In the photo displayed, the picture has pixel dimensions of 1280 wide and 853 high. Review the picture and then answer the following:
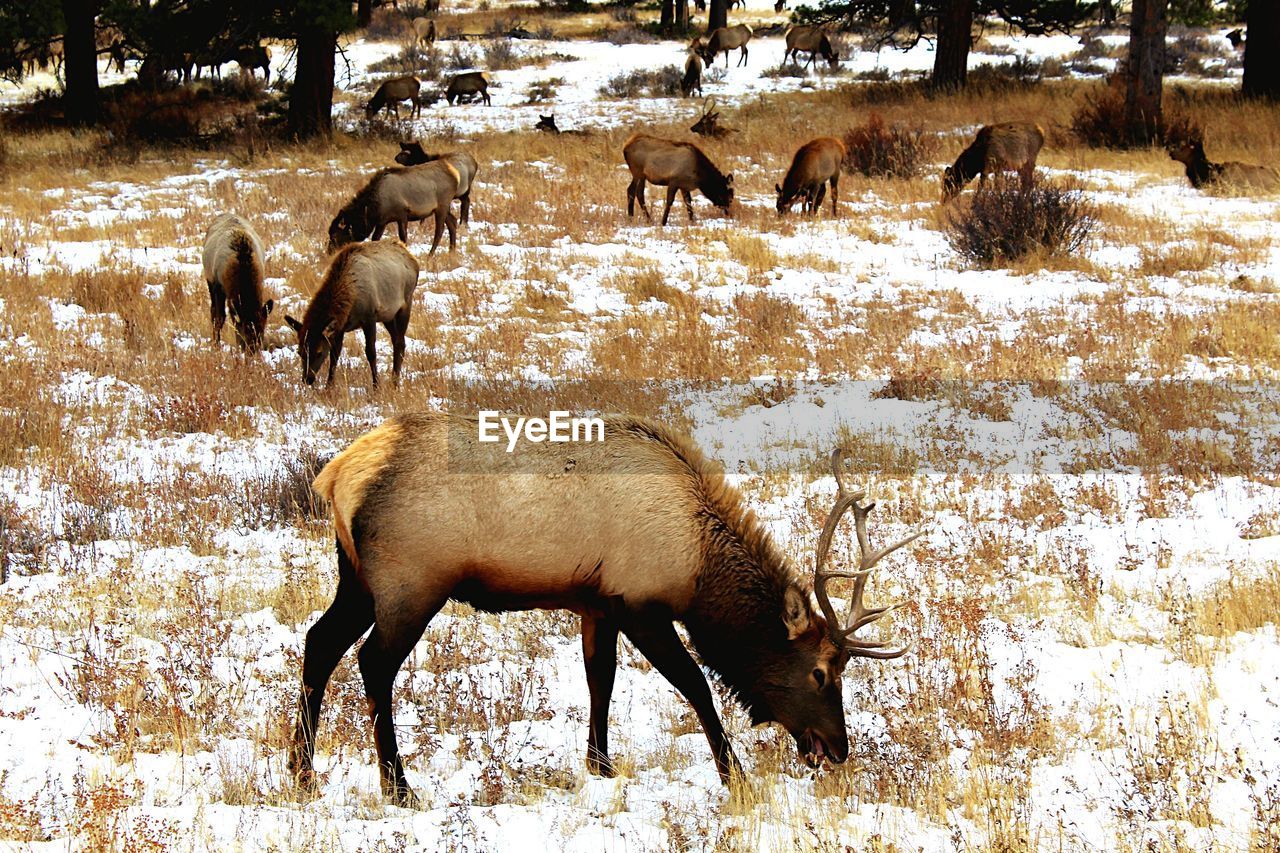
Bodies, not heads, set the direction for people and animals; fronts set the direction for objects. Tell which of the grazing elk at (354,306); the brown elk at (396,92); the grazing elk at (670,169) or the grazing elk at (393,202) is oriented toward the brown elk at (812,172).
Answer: the grazing elk at (670,169)

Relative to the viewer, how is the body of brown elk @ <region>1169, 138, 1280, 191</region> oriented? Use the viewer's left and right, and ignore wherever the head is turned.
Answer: facing to the left of the viewer

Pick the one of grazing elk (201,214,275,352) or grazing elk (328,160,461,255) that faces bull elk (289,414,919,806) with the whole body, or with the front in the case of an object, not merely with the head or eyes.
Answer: grazing elk (201,214,275,352)

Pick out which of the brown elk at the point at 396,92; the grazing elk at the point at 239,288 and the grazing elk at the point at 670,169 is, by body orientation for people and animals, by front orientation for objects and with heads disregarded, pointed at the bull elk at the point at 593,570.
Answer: the grazing elk at the point at 239,288

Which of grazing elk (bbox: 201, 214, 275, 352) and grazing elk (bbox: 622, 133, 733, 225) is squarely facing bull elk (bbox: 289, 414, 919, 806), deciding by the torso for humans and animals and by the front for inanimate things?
grazing elk (bbox: 201, 214, 275, 352)

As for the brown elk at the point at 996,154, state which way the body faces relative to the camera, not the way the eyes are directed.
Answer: to the viewer's left

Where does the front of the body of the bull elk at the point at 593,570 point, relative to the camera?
to the viewer's right

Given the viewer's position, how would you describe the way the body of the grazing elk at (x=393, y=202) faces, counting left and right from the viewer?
facing to the left of the viewer

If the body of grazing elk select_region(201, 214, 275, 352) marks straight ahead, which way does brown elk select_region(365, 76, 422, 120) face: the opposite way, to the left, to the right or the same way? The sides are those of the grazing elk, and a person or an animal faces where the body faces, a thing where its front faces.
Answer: to the right
